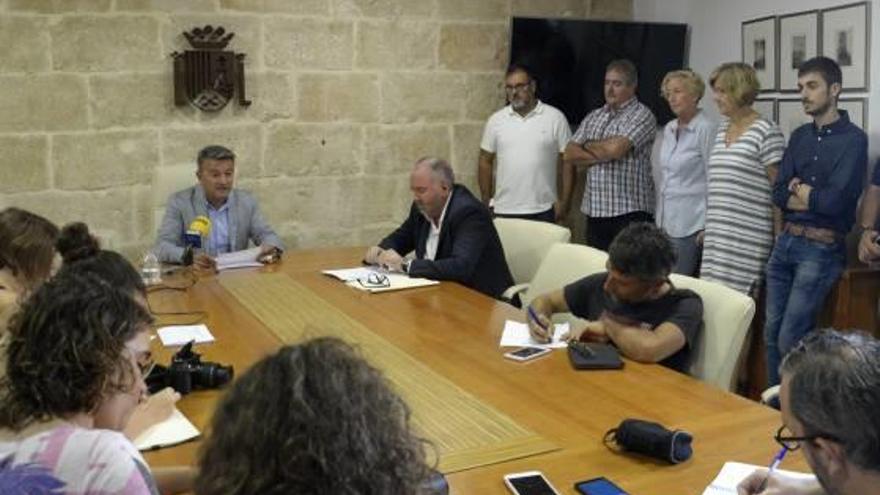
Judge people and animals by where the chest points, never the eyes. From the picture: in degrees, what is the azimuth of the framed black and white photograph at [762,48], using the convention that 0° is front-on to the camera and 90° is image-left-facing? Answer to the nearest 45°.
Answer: approximately 45°

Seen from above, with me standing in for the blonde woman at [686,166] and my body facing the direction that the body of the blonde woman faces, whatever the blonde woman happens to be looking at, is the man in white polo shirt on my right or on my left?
on my right

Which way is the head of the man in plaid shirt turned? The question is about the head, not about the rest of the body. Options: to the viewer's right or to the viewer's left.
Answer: to the viewer's left

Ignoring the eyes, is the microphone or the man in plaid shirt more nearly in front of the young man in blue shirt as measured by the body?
the microphone

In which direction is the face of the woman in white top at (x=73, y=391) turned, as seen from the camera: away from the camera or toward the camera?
away from the camera

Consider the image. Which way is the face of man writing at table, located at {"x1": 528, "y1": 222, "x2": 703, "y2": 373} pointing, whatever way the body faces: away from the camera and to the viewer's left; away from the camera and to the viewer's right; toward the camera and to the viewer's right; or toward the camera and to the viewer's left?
toward the camera and to the viewer's left

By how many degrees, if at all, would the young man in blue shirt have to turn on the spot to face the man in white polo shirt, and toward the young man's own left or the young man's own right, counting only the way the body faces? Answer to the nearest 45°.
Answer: approximately 90° to the young man's own right

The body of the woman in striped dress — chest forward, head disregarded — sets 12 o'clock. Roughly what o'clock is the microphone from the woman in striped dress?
The microphone is roughly at 1 o'clock from the woman in striped dress.

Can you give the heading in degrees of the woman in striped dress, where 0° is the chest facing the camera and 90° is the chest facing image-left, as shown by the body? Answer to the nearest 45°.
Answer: approximately 45°
